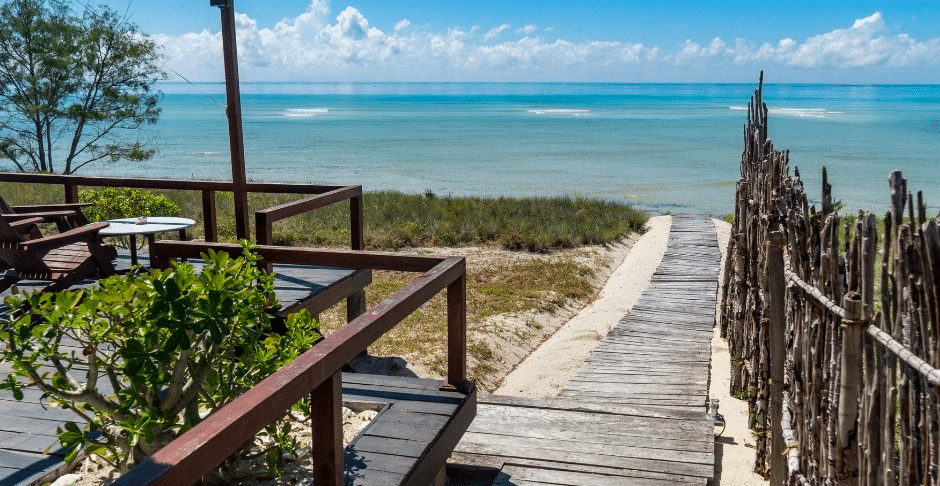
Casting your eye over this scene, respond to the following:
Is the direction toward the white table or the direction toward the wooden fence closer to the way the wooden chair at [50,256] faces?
the white table

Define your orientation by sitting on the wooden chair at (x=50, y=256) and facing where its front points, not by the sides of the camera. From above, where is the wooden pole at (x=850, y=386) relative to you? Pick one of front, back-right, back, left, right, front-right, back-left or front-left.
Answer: right

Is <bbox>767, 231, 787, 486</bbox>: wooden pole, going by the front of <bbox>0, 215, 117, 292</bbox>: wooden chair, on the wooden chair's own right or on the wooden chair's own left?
on the wooden chair's own right

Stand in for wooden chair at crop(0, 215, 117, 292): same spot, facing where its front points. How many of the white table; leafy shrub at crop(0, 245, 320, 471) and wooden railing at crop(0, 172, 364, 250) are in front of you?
2

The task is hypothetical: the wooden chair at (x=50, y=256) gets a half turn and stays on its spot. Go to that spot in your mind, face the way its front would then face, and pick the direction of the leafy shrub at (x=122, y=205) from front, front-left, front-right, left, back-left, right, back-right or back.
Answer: back-right

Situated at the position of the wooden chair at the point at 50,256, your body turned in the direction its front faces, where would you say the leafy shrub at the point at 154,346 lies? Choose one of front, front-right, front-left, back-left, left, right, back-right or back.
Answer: back-right

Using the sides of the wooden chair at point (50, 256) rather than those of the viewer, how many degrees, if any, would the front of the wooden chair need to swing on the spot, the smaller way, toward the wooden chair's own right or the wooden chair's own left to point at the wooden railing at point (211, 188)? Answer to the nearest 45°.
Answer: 0° — it already faces it

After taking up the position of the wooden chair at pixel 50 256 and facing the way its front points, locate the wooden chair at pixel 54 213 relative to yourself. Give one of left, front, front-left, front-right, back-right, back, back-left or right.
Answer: front-left

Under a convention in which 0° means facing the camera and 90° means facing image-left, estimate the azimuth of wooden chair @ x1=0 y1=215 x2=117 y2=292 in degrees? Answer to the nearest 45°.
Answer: approximately 225°
